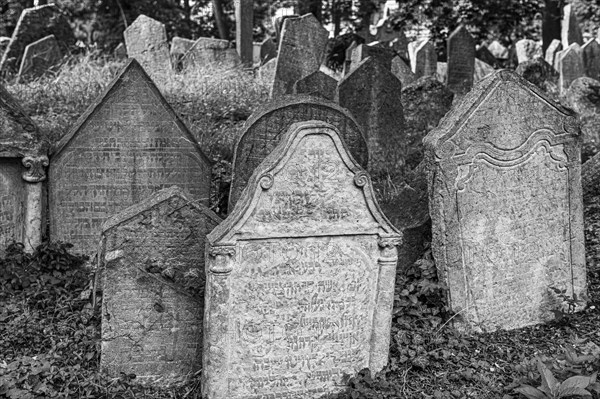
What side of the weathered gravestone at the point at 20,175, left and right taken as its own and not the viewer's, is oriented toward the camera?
front

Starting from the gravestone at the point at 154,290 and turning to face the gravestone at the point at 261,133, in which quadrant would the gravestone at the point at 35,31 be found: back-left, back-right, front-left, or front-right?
front-left

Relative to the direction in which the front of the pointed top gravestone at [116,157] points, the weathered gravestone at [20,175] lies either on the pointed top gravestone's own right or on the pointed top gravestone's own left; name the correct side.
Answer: on the pointed top gravestone's own right

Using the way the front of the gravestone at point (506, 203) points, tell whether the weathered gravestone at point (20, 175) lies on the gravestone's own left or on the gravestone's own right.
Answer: on the gravestone's own right

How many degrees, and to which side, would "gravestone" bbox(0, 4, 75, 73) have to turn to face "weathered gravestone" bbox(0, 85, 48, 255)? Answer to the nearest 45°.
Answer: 0° — it already faces it

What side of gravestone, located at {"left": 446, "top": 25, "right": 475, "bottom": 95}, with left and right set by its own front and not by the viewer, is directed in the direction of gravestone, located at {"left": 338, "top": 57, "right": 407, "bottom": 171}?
front

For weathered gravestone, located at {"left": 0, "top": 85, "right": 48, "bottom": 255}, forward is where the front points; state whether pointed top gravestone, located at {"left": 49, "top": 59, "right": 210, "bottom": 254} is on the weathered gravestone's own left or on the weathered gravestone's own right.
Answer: on the weathered gravestone's own left

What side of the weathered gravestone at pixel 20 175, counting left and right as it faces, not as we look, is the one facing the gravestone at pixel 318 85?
left

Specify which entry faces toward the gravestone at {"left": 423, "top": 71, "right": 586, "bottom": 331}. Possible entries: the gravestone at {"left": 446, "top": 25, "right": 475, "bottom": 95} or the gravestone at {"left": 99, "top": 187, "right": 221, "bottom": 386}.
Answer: the gravestone at {"left": 446, "top": 25, "right": 475, "bottom": 95}

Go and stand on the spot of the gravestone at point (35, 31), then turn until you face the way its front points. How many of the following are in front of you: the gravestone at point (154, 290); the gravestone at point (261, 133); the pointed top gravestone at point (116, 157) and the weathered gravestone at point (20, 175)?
4

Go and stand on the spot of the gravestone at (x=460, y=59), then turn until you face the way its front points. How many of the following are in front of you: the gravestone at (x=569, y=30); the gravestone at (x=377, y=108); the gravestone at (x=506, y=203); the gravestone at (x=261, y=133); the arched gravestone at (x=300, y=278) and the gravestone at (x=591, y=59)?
4

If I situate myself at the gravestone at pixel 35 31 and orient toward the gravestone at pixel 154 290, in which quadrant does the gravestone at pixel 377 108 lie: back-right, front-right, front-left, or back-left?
front-left

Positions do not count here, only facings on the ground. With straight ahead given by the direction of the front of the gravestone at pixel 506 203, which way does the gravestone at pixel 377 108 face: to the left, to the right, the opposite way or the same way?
the same way

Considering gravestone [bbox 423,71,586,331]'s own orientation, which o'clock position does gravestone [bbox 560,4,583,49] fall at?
gravestone [bbox 560,4,583,49] is roughly at 6 o'clock from gravestone [bbox 423,71,586,331].

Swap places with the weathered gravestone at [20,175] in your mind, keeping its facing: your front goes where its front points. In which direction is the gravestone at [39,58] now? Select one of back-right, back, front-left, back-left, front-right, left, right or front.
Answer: back

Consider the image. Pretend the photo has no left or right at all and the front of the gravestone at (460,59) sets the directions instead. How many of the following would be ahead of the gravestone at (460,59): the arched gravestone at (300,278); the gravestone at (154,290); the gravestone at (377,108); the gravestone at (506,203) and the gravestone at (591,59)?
4

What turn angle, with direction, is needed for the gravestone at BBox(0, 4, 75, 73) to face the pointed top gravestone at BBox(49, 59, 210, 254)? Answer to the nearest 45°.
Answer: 0° — it already faces it

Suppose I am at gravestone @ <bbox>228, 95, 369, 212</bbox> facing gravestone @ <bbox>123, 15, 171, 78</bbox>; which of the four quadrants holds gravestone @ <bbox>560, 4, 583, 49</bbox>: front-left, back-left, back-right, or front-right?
front-right

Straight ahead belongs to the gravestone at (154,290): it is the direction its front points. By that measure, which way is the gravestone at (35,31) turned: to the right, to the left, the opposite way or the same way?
the same way

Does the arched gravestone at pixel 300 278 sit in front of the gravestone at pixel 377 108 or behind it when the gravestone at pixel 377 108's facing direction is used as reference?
in front

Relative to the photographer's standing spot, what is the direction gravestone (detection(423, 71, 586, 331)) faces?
facing the viewer
